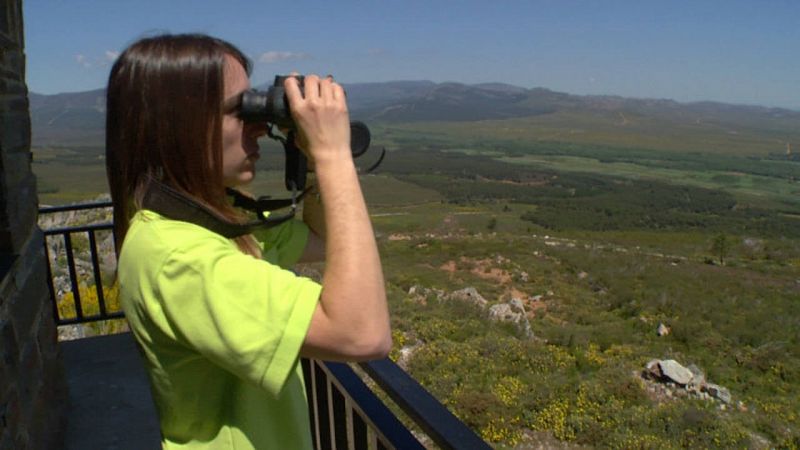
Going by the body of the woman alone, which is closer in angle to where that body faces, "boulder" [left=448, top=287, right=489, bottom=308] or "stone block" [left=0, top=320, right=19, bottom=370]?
the boulder

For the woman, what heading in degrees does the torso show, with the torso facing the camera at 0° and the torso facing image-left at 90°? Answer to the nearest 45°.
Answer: approximately 270°

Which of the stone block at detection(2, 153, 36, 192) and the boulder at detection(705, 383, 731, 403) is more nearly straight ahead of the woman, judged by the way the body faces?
the boulder

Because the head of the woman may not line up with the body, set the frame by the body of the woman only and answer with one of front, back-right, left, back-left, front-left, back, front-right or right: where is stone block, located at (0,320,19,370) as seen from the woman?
back-left

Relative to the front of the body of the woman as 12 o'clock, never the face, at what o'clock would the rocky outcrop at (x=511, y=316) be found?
The rocky outcrop is roughly at 10 o'clock from the woman.

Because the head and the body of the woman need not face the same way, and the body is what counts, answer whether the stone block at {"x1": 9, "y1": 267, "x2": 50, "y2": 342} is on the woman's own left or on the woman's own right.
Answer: on the woman's own left

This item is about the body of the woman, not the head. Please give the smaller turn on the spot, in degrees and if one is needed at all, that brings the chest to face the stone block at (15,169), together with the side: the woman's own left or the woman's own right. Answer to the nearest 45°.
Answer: approximately 135° to the woman's own left

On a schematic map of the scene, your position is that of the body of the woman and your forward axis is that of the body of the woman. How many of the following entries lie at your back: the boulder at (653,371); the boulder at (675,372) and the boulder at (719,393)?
0

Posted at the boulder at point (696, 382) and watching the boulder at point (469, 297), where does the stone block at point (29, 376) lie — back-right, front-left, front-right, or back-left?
back-left

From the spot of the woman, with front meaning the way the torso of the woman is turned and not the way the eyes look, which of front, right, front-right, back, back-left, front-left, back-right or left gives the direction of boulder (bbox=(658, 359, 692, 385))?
front-left

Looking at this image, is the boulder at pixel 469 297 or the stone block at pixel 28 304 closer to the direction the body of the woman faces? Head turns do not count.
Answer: the boulder

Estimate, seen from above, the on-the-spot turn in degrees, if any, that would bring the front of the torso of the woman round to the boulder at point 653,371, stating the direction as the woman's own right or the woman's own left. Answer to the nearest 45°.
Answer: approximately 45° to the woman's own left
